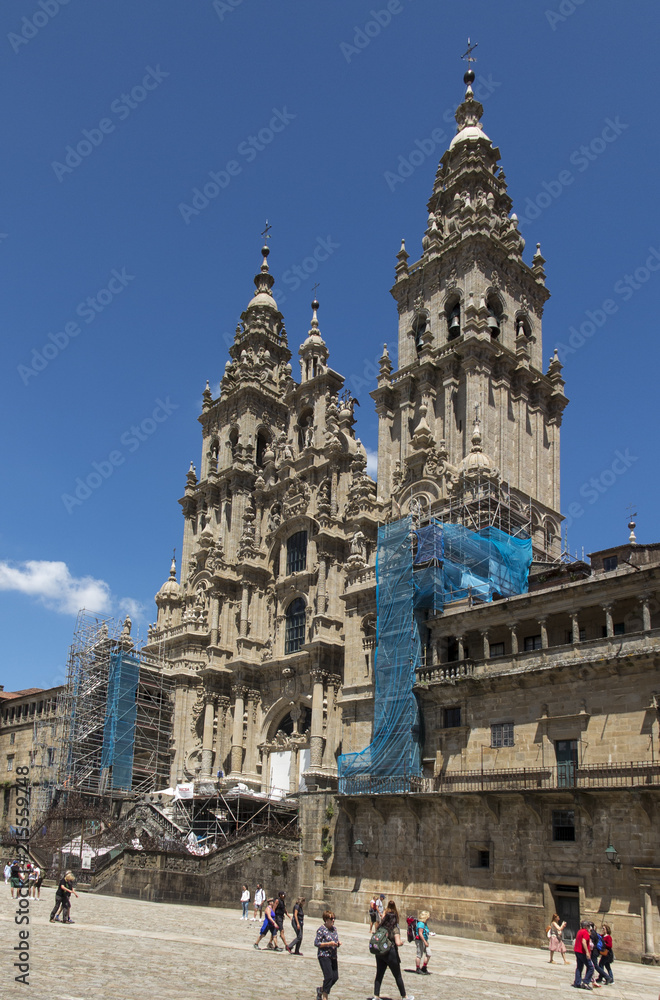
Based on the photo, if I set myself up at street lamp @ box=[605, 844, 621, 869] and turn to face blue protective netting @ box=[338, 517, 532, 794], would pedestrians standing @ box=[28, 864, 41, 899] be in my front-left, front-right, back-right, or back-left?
front-left

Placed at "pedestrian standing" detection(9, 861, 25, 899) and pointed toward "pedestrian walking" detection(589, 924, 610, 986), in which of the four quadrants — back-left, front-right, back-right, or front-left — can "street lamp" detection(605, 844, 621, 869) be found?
front-left

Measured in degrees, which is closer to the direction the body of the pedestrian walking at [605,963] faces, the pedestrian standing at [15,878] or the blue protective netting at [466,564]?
the pedestrian standing

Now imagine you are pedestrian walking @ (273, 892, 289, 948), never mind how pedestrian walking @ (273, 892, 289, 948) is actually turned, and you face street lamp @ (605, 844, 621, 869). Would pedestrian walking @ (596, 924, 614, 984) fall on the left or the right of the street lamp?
right

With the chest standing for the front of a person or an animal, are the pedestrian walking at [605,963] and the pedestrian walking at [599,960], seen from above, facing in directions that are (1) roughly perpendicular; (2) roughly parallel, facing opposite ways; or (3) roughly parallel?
roughly parallel

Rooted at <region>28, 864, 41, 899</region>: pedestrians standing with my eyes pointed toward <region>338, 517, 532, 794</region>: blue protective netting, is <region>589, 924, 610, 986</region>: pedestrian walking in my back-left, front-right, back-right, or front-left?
front-right

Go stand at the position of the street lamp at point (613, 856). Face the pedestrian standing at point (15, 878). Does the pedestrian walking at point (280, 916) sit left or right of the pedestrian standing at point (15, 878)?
left

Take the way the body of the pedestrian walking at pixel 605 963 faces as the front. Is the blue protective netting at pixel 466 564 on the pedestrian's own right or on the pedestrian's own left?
on the pedestrian's own right

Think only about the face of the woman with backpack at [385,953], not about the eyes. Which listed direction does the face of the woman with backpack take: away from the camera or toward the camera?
away from the camera
